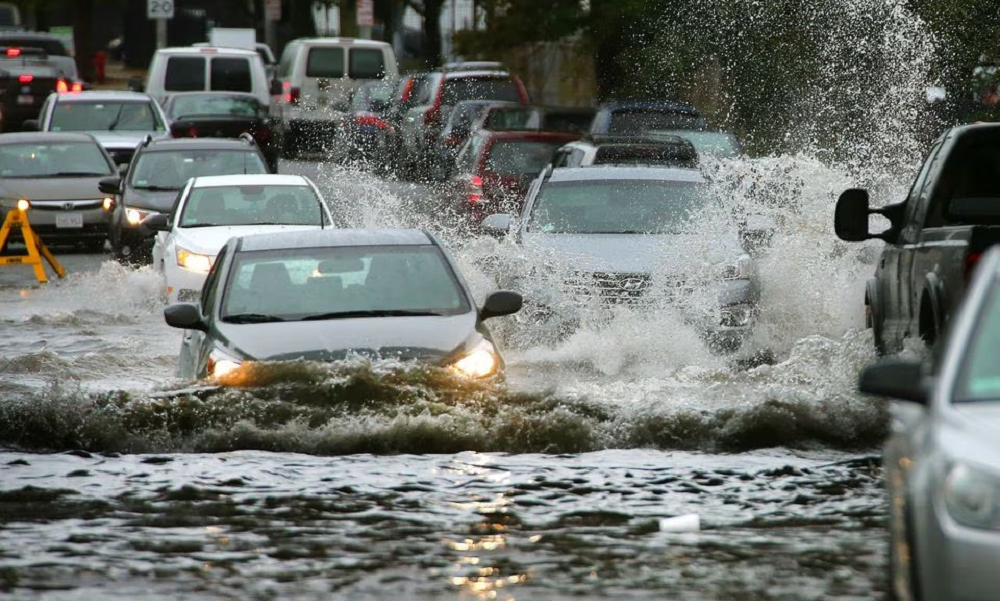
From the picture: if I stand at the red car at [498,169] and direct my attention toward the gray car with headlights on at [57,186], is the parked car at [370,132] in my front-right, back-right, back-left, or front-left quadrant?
front-right

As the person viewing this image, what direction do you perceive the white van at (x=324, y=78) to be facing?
facing away from the viewer

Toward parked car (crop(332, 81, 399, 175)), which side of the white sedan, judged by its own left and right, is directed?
back

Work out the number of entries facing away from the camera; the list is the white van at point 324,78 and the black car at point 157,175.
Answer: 1

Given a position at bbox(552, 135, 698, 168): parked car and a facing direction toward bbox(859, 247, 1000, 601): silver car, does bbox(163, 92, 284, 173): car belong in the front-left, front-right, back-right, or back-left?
back-right

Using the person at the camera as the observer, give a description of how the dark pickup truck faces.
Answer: facing away from the viewer and to the left of the viewer

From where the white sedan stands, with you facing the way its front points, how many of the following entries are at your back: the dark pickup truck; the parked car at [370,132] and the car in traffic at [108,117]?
2

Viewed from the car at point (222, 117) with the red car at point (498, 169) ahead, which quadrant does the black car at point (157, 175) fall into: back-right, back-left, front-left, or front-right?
front-right

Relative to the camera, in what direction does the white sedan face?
facing the viewer

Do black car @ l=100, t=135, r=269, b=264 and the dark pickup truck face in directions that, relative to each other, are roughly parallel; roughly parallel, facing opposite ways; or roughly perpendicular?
roughly parallel, facing opposite ways

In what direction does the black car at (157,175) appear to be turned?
toward the camera
